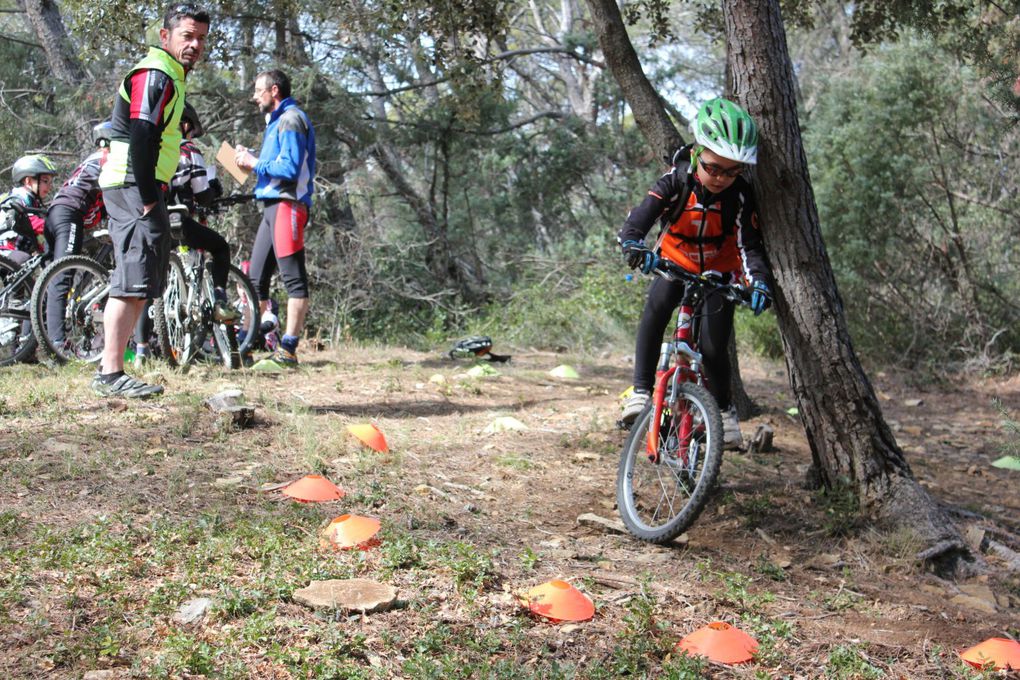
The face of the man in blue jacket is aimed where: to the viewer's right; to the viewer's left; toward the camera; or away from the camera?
to the viewer's left

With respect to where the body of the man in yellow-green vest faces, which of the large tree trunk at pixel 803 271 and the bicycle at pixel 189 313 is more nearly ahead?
the large tree trunk

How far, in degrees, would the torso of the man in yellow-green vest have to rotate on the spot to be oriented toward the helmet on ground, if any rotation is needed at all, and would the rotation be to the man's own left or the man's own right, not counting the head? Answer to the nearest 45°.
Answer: approximately 45° to the man's own left

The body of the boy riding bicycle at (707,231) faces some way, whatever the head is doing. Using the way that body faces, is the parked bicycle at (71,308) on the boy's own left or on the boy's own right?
on the boy's own right

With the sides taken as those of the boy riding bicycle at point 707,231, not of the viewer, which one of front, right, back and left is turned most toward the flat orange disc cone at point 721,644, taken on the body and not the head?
front
